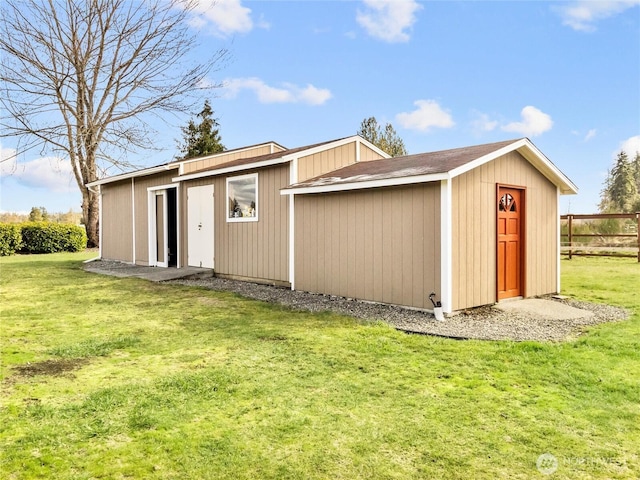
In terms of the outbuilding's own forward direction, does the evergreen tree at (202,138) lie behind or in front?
behind
